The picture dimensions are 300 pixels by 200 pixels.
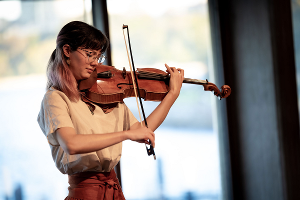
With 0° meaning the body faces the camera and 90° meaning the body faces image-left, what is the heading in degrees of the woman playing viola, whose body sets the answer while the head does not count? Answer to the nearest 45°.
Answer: approximately 315°
